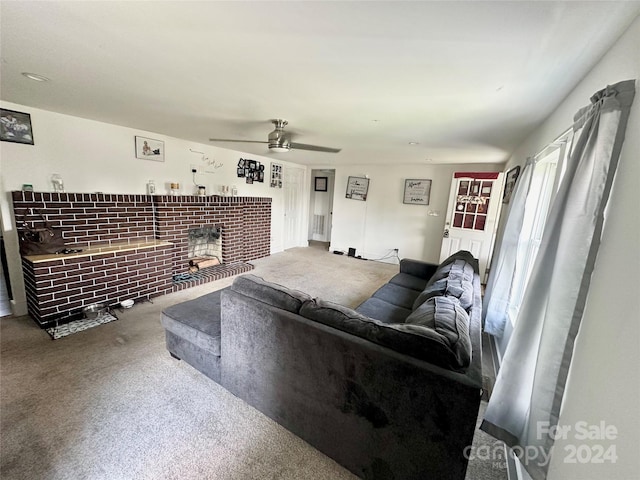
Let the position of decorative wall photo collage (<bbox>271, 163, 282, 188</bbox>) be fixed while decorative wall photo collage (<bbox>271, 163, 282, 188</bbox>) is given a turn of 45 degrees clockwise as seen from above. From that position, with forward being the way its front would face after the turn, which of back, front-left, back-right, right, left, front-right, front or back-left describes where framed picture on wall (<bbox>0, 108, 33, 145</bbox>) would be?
front-right

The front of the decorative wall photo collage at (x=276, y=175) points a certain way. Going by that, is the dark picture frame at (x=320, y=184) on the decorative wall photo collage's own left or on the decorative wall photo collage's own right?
on the decorative wall photo collage's own left

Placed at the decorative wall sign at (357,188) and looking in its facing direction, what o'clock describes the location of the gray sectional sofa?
The gray sectional sofa is roughly at 12 o'clock from the decorative wall sign.

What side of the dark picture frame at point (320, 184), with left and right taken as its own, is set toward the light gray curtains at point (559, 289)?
front

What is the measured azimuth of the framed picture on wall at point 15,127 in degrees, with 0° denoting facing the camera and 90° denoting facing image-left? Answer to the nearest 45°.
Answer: approximately 315°

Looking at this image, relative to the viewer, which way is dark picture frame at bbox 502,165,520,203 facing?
to the viewer's left

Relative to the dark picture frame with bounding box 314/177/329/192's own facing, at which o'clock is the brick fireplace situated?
The brick fireplace is roughly at 1 o'clock from the dark picture frame.

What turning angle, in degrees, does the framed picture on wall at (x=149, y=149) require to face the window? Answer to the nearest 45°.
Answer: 0° — it already faces it

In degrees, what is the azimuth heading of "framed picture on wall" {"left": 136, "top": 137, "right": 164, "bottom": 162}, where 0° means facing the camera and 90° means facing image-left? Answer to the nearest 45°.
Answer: approximately 315°

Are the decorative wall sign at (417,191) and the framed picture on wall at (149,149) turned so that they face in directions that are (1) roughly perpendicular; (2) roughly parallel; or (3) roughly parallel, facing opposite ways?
roughly perpendicular

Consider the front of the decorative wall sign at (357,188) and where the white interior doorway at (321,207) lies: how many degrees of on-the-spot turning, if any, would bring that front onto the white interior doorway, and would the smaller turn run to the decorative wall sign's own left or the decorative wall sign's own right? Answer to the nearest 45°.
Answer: approximately 135° to the decorative wall sign's own right

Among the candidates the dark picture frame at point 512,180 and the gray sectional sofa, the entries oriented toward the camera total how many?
0

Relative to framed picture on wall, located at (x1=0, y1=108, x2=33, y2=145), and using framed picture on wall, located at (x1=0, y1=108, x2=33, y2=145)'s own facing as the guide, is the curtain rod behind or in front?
in front

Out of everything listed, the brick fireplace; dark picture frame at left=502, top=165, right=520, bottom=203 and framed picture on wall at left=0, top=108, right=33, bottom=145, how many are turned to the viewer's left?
1

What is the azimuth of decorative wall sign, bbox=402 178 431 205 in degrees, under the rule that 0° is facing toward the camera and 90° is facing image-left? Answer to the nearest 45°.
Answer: approximately 0°
